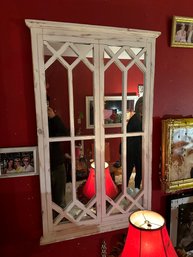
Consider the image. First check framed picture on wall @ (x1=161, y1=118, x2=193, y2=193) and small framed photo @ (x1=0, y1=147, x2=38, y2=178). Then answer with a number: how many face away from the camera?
0

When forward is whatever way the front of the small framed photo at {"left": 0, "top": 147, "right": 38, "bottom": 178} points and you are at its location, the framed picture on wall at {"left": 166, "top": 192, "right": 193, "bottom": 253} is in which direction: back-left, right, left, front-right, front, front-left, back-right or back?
left

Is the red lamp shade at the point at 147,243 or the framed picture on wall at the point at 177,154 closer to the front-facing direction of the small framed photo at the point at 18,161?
the red lamp shade

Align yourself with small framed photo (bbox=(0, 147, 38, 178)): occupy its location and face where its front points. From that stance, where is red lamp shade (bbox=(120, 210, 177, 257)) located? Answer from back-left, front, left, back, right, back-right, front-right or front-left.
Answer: front-left

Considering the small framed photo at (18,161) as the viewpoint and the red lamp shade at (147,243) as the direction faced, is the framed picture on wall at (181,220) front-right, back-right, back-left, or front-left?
front-left

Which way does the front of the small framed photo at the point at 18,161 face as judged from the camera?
facing the viewer

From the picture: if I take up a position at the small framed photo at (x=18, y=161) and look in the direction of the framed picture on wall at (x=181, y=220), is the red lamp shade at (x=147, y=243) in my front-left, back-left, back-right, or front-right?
front-right
